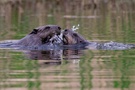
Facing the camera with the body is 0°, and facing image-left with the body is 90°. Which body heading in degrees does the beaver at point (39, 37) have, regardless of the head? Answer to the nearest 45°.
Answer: approximately 270°

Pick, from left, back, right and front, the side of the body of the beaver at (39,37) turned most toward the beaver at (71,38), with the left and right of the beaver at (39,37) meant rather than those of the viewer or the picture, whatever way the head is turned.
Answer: front
